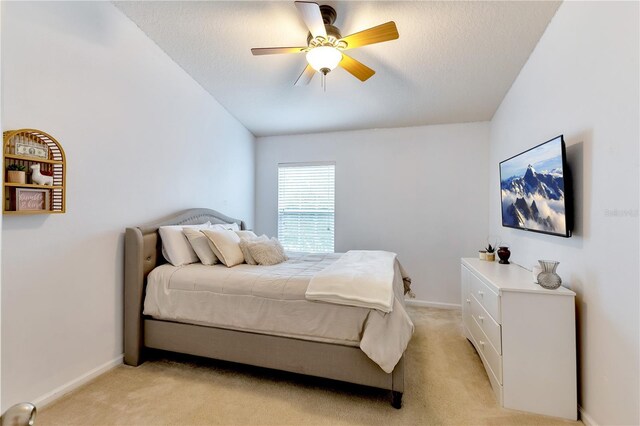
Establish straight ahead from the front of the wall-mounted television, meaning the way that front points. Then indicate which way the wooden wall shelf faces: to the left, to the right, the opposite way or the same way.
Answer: the opposite way

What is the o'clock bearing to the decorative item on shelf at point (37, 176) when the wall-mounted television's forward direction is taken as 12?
The decorative item on shelf is roughly at 12 o'clock from the wall-mounted television.

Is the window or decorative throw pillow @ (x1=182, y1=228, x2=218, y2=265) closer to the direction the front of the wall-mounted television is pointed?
the decorative throw pillow

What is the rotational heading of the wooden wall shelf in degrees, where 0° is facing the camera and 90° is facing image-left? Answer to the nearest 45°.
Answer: approximately 315°

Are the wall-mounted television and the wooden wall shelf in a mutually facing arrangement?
yes

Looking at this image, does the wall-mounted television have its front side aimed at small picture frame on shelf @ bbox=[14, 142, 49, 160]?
yes
